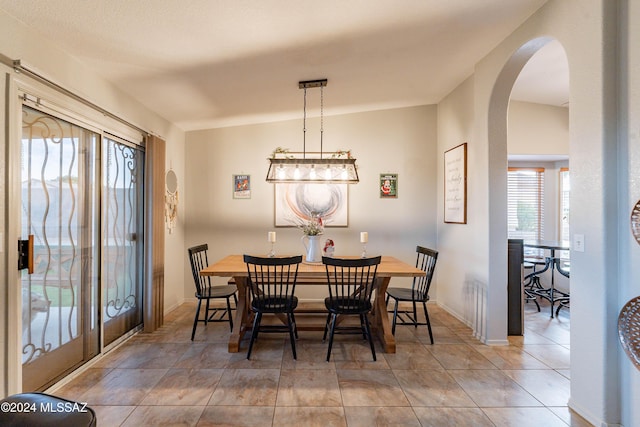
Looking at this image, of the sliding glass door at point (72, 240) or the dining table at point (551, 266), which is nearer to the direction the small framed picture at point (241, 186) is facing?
the sliding glass door

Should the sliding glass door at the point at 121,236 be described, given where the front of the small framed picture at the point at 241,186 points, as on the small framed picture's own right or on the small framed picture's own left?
on the small framed picture's own right

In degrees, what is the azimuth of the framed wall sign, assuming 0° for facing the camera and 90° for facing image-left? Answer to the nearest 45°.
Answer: approximately 45°

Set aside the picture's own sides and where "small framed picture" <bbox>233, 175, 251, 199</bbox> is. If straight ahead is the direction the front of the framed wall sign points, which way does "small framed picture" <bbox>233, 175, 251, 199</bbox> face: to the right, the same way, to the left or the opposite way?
to the left

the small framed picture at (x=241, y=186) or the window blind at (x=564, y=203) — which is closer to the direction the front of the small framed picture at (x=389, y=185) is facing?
the small framed picture

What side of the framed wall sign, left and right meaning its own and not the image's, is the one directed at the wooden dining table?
front

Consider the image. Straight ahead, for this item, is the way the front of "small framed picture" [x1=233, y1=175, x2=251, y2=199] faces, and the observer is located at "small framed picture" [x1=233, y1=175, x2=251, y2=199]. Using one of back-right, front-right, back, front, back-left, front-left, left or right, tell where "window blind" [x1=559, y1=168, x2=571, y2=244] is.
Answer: left

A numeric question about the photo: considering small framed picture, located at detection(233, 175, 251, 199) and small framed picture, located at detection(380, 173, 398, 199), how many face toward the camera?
2

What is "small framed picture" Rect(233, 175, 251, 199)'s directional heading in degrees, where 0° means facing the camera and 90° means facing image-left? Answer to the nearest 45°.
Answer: approximately 0°

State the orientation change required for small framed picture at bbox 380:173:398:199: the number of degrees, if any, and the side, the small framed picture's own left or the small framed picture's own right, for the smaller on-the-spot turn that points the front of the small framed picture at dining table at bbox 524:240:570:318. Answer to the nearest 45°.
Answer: approximately 90° to the small framed picture's own left

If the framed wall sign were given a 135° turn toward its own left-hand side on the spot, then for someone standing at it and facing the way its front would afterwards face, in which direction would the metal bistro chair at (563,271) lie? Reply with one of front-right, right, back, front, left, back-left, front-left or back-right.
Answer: front-left

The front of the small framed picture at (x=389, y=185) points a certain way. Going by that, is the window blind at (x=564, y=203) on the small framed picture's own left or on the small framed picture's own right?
on the small framed picture's own left

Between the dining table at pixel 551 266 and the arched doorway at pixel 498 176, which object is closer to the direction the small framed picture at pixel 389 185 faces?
the arched doorway

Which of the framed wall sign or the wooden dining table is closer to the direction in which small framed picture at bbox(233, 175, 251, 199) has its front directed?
the wooden dining table

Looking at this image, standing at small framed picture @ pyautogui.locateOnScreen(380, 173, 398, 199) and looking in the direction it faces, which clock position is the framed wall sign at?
The framed wall sign is roughly at 10 o'clock from the small framed picture.

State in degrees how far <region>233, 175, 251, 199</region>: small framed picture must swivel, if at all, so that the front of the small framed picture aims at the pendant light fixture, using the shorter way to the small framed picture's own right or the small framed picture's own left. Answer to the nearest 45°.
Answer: approximately 45° to the small framed picture's own left
